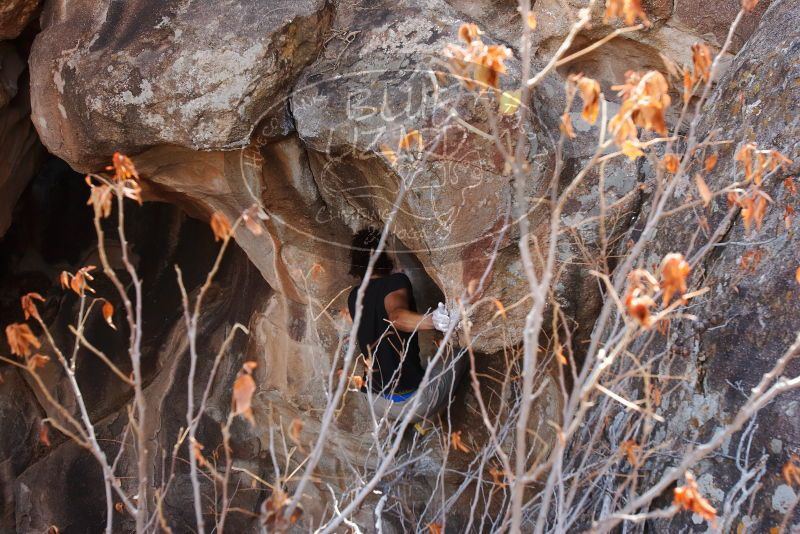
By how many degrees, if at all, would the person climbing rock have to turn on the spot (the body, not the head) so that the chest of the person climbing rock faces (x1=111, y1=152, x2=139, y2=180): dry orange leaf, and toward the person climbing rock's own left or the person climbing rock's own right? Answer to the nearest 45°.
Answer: approximately 135° to the person climbing rock's own right

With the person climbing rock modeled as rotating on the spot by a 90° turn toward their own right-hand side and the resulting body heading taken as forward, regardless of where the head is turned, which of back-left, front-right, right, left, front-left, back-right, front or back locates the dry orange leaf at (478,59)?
front-right

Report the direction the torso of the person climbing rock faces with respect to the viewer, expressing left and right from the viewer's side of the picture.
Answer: facing away from the viewer and to the right of the viewer

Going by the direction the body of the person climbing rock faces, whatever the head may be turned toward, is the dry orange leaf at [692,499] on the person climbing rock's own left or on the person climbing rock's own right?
on the person climbing rock's own right
